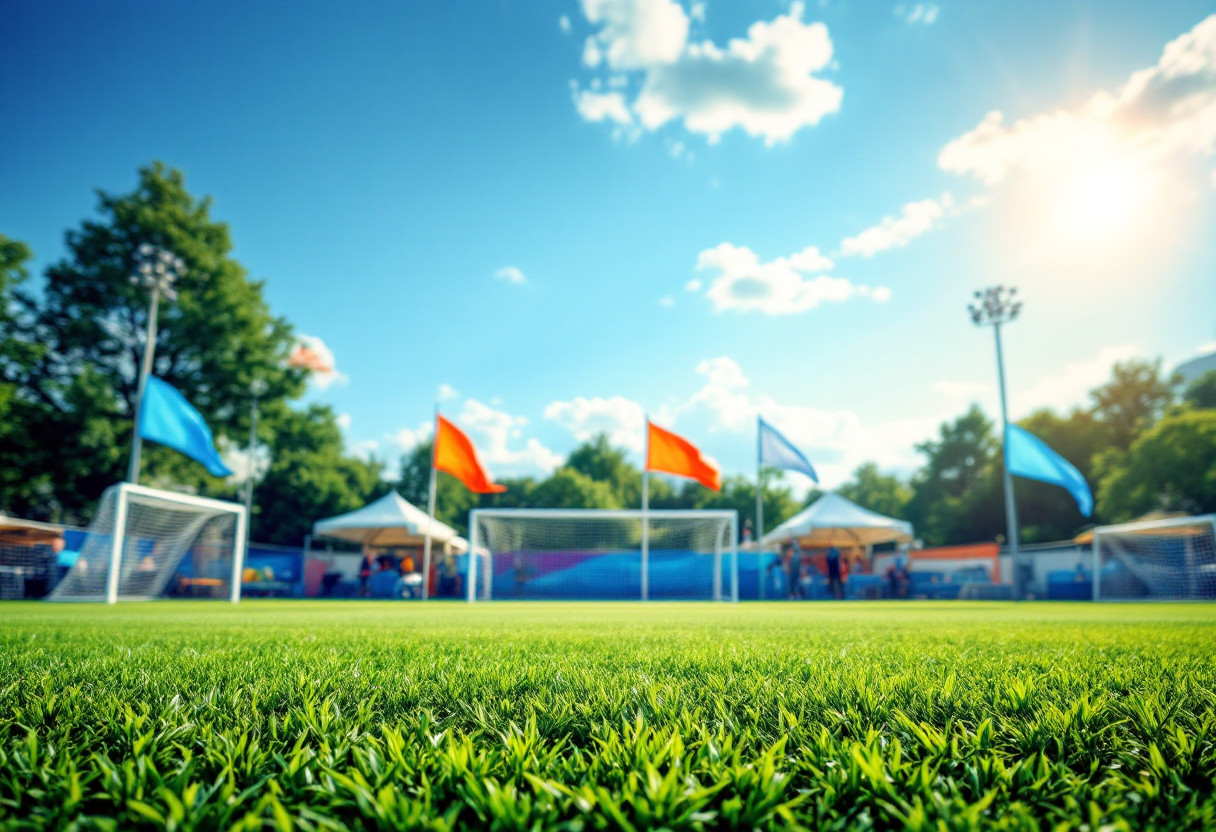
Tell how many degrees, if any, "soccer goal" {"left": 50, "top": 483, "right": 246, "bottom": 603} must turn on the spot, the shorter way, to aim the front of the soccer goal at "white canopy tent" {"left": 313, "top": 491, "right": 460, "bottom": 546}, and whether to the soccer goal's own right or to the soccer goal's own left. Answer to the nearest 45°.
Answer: approximately 90° to the soccer goal's own left

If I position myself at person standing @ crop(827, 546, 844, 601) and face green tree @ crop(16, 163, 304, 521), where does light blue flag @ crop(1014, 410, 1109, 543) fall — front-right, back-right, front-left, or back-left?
back-right

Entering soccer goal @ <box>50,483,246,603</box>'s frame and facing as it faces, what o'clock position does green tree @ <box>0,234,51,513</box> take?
The green tree is roughly at 7 o'clock from the soccer goal.

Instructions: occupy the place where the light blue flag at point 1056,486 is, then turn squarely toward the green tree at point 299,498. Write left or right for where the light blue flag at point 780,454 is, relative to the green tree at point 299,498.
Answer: left

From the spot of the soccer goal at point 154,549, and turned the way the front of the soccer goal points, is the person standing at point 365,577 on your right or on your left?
on your left

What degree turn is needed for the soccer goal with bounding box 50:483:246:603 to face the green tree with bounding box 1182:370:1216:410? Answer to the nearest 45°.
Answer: approximately 45° to its left

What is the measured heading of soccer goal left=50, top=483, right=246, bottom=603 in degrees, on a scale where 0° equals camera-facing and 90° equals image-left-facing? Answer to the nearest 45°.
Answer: approximately 315°
